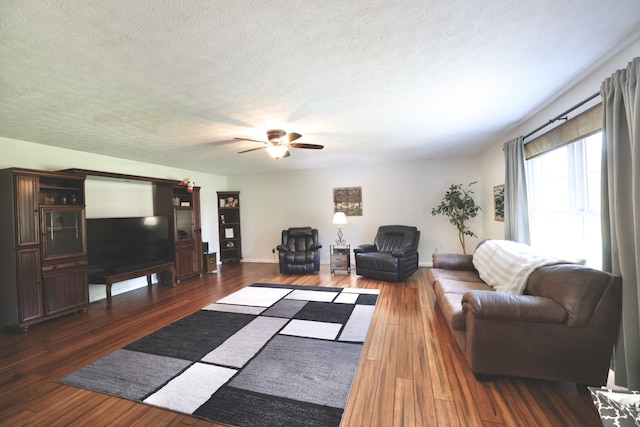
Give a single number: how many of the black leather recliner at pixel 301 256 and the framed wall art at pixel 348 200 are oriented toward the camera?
2

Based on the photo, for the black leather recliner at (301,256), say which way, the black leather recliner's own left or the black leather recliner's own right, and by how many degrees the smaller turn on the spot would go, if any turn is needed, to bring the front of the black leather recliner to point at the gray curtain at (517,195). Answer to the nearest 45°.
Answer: approximately 45° to the black leather recliner's own left

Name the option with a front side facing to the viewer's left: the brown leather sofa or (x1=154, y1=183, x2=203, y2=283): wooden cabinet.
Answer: the brown leather sofa

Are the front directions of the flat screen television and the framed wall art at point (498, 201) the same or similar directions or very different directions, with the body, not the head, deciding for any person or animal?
very different directions

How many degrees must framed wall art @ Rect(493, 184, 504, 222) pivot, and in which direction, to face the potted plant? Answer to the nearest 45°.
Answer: approximately 90° to its right

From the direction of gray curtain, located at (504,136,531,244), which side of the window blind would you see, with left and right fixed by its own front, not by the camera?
right

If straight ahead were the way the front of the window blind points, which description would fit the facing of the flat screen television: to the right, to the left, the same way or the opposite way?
the opposite way

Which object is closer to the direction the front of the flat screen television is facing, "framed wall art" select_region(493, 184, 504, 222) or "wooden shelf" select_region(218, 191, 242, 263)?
the framed wall art

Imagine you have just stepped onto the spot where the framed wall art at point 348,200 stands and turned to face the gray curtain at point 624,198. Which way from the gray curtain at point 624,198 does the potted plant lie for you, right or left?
left

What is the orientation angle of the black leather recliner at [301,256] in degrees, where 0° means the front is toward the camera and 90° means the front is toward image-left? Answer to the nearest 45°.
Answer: approximately 0°

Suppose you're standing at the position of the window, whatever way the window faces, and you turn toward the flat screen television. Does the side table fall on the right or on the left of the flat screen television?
right

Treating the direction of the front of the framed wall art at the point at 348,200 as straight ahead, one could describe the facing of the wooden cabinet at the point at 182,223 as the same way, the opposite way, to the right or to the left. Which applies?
to the left

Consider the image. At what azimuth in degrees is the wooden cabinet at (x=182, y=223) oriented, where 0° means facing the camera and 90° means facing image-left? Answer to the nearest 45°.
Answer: approximately 315°
